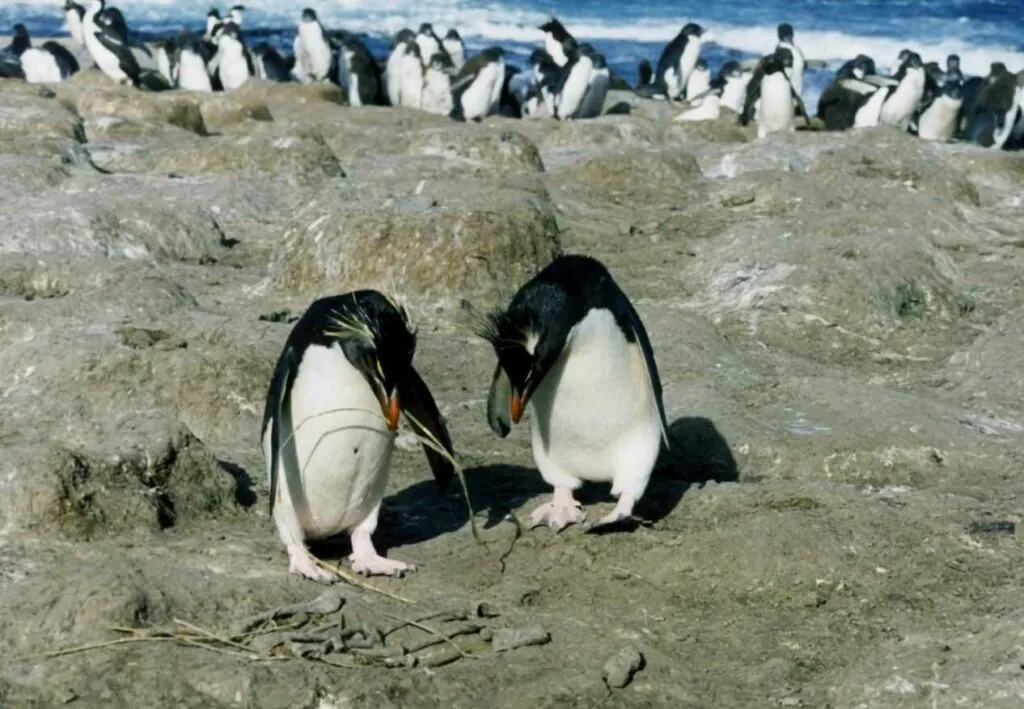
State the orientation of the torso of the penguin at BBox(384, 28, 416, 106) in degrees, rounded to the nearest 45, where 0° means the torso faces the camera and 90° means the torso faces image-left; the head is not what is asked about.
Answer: approximately 315°

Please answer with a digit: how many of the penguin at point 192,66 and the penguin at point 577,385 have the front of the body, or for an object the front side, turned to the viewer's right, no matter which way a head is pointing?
0

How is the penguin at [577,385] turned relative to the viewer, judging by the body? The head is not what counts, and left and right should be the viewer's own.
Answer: facing the viewer and to the left of the viewer

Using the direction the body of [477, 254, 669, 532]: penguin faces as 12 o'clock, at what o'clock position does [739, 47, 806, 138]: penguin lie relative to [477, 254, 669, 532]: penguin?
[739, 47, 806, 138]: penguin is roughly at 5 o'clock from [477, 254, 669, 532]: penguin.

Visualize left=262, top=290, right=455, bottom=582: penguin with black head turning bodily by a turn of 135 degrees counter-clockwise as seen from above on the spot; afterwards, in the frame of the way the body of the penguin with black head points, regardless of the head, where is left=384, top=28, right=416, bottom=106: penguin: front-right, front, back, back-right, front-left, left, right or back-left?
front

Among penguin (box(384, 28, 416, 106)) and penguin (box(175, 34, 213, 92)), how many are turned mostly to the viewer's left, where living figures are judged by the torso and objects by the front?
0

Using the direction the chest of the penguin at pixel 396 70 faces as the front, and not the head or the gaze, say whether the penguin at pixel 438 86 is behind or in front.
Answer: in front

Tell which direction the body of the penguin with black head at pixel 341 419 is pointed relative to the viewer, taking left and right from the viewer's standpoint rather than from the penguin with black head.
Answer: facing the viewer and to the right of the viewer

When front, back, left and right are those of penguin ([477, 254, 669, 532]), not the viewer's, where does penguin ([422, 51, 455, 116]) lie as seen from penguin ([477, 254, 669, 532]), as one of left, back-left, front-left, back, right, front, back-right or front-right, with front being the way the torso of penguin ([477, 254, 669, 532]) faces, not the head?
back-right

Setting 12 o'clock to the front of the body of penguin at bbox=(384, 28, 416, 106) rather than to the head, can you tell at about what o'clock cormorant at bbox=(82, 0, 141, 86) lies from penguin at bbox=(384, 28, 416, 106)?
cormorant at bbox=(82, 0, 141, 86) is roughly at 4 o'clock from penguin at bbox=(384, 28, 416, 106).

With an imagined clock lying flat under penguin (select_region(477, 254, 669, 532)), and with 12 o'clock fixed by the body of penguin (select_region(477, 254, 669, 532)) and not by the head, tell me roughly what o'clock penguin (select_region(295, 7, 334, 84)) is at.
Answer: penguin (select_region(295, 7, 334, 84)) is roughly at 4 o'clock from penguin (select_region(477, 254, 669, 532)).

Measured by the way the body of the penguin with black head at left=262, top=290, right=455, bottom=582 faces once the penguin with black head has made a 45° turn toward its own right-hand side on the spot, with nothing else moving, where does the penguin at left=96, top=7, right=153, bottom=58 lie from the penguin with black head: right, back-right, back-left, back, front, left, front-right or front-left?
back

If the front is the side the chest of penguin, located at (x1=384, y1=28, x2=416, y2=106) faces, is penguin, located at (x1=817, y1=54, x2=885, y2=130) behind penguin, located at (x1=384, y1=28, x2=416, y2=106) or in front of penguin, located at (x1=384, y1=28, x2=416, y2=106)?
in front
